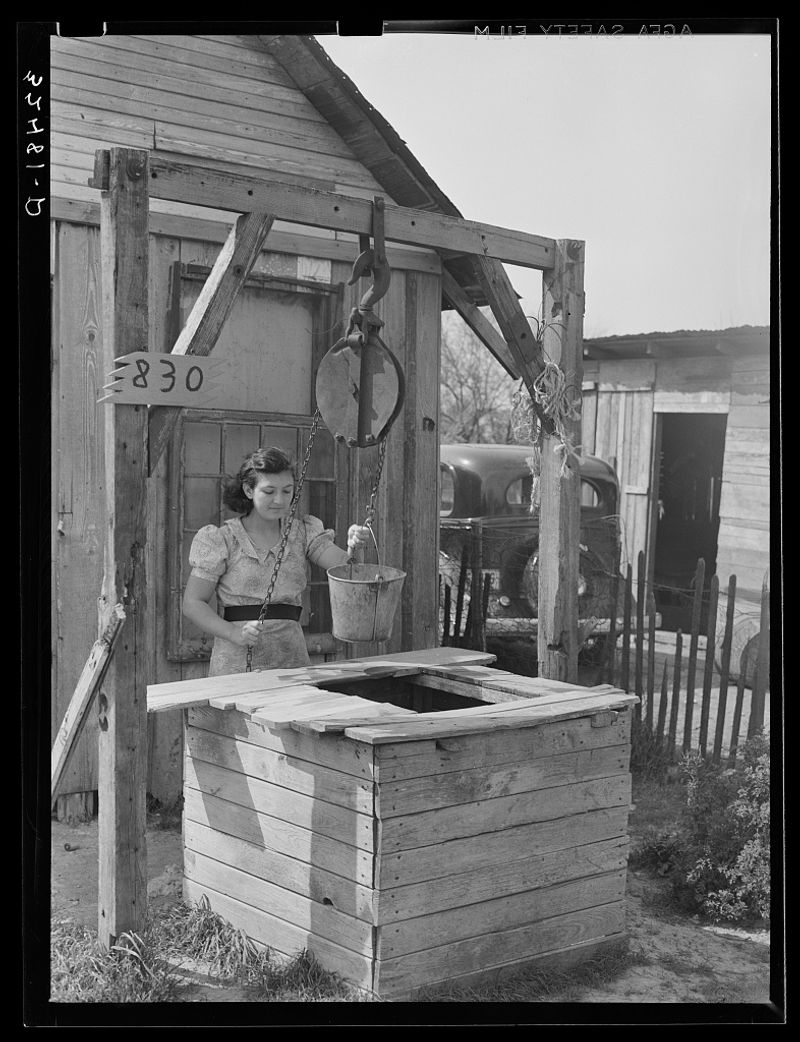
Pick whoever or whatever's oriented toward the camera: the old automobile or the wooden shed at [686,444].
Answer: the wooden shed

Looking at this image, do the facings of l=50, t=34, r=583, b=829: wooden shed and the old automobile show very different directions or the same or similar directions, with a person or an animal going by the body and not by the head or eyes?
very different directions

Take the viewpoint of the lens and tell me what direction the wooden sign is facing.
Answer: facing the viewer

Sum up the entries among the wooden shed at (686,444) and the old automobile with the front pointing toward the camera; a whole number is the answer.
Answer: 1

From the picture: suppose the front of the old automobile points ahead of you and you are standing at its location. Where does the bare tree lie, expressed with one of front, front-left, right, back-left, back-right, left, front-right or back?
front-right

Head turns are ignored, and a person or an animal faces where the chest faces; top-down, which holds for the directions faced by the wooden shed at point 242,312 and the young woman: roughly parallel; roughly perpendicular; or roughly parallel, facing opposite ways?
roughly parallel

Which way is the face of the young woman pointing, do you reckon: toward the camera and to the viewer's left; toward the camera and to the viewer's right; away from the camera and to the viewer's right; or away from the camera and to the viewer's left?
toward the camera and to the viewer's right

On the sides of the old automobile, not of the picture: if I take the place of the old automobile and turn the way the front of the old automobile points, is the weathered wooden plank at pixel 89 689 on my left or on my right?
on my left

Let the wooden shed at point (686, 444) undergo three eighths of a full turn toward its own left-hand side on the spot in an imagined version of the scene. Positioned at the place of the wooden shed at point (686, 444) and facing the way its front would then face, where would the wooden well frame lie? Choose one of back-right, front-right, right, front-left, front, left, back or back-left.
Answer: back-right

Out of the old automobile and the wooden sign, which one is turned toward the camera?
the wooden sign

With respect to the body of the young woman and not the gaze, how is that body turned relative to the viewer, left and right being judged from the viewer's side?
facing the viewer and to the right of the viewer

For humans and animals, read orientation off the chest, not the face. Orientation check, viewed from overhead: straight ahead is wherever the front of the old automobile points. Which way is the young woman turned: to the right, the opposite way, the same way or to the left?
the opposite way

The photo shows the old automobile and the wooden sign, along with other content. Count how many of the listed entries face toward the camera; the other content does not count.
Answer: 1

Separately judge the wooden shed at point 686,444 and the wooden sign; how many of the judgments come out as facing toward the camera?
2

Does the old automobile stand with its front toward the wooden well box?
no

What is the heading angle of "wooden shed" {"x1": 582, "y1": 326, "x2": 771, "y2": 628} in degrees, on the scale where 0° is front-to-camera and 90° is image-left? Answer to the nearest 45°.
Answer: approximately 0°
